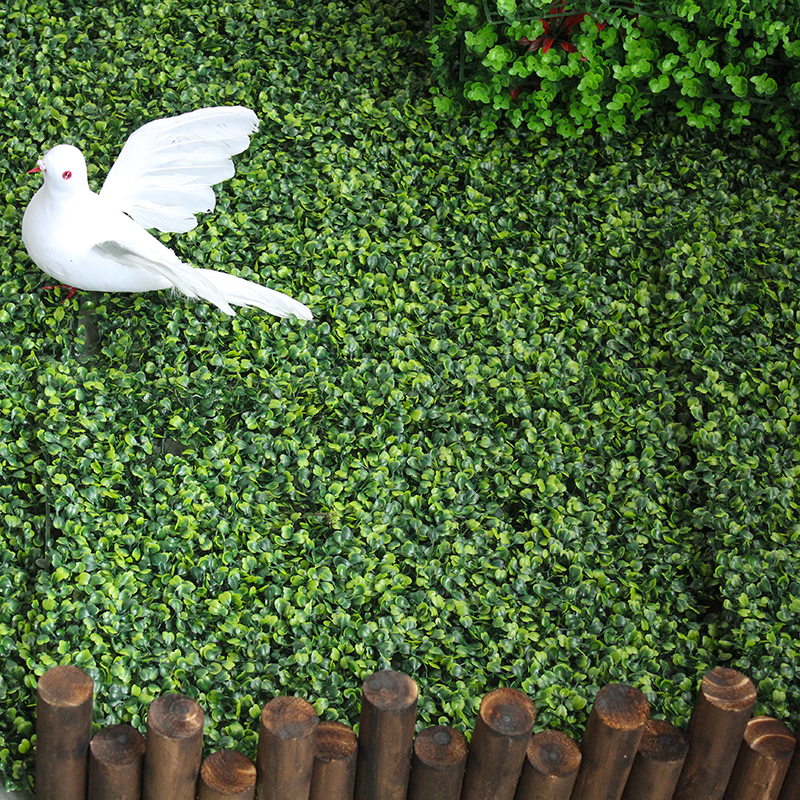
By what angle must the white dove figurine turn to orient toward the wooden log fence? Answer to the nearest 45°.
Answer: approximately 135° to its left

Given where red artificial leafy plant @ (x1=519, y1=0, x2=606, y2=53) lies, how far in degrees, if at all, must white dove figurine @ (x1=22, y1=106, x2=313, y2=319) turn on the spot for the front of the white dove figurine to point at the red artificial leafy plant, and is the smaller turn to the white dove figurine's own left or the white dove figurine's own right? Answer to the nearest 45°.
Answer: approximately 135° to the white dove figurine's own right

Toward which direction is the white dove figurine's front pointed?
to the viewer's left
